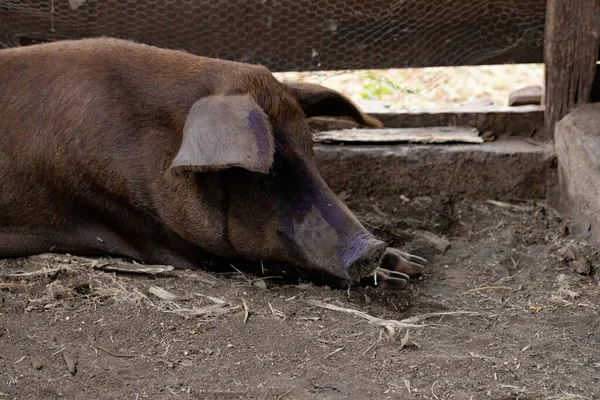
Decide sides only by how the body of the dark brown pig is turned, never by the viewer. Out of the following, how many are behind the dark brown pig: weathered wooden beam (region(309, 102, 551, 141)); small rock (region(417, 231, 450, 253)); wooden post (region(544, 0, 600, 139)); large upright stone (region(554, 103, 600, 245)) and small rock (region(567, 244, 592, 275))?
0

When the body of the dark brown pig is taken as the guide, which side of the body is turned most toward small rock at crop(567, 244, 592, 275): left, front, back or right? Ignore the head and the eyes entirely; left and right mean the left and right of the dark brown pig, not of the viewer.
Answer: front

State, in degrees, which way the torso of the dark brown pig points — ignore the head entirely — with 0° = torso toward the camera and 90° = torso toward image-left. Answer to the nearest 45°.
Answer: approximately 270°

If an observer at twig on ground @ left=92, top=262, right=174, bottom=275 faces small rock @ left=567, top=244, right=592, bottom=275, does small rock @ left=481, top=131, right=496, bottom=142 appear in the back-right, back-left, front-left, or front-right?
front-left

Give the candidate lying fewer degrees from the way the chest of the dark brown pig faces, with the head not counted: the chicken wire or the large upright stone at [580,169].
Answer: the large upright stone

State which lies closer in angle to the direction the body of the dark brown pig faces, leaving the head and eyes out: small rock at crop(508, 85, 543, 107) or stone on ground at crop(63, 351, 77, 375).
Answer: the small rock

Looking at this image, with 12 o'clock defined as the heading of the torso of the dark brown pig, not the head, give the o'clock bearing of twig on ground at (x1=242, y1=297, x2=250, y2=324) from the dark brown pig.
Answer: The twig on ground is roughly at 2 o'clock from the dark brown pig.

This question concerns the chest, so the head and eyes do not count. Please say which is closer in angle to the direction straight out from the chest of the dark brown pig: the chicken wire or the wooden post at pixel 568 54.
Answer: the wooden post

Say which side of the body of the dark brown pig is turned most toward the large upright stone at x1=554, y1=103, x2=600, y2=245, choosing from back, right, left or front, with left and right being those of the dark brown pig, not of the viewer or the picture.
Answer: front

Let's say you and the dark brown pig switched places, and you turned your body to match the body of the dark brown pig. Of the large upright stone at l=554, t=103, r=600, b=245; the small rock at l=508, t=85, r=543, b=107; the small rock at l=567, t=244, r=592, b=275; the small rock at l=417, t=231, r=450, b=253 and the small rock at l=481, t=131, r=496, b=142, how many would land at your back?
0

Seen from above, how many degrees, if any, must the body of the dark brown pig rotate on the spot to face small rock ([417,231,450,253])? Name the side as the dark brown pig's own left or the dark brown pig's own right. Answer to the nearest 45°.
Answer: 0° — it already faces it

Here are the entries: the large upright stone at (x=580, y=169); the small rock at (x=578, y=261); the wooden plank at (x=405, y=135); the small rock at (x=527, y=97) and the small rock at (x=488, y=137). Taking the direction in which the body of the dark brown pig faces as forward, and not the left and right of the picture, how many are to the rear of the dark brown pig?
0

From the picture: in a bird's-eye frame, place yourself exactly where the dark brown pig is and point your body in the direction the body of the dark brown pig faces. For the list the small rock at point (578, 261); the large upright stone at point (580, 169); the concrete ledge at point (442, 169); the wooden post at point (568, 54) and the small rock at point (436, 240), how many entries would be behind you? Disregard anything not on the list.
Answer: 0

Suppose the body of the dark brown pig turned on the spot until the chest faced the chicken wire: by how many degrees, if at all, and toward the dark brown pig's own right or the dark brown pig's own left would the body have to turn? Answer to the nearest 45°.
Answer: approximately 45° to the dark brown pig's own left

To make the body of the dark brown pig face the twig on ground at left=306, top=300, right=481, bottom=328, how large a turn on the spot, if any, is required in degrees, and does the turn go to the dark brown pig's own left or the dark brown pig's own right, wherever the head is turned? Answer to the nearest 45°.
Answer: approximately 45° to the dark brown pig's own right
